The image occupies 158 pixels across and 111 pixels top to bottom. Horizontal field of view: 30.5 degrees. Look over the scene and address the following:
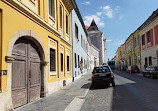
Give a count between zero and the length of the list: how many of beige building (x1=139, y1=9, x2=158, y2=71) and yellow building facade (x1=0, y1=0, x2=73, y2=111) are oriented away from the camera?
0

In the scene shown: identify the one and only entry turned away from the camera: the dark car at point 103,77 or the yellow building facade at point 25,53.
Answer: the dark car

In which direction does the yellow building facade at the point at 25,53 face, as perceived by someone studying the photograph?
facing the viewer and to the right of the viewer

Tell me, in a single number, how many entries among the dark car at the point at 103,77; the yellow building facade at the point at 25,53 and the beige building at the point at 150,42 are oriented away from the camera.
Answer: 1

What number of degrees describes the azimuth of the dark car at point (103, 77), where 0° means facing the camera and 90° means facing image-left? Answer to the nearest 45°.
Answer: approximately 180°

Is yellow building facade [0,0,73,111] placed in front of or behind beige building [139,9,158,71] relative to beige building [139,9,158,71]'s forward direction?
in front

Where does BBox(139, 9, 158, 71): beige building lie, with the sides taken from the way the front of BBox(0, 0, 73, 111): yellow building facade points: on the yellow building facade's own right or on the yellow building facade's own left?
on the yellow building facade's own left

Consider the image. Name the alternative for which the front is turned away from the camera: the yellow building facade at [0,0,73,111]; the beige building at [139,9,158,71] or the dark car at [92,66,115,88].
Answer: the dark car

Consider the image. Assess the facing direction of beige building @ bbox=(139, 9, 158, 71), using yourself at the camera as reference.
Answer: facing the viewer and to the left of the viewer

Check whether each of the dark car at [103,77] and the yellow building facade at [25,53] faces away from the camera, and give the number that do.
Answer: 1

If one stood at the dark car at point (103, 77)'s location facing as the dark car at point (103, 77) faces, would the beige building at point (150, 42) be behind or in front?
in front
